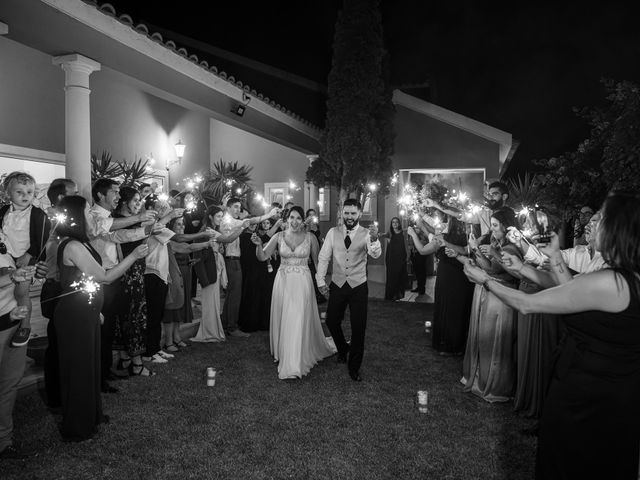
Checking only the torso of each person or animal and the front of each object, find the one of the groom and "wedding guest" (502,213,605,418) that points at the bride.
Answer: the wedding guest

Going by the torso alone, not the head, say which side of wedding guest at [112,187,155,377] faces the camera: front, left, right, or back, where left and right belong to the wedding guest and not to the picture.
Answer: right

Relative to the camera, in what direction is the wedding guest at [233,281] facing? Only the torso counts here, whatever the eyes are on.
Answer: to the viewer's right

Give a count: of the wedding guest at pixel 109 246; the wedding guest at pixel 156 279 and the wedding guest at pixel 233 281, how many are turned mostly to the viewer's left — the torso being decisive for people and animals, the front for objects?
0

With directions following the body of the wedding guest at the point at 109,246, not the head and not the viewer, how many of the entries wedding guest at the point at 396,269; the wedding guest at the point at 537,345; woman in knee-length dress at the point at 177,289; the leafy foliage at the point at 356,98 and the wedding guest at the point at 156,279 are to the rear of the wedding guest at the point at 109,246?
0

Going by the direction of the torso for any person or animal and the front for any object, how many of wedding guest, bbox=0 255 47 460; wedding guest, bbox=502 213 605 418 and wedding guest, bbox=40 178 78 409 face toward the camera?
0

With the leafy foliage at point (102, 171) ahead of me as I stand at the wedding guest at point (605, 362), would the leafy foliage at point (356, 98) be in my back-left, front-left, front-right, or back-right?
front-right

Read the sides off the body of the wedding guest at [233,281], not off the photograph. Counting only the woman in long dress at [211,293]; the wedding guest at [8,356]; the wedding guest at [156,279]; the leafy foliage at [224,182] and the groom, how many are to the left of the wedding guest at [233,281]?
1

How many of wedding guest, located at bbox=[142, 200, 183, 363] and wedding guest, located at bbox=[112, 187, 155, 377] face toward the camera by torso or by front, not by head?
0

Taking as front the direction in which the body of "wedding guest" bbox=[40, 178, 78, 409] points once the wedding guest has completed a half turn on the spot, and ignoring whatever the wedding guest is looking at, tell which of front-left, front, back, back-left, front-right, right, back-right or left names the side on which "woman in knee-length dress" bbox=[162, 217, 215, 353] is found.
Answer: back-right

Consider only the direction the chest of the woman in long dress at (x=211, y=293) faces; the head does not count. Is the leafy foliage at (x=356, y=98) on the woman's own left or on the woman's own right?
on the woman's own left

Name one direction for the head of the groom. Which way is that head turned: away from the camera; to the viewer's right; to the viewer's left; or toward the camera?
toward the camera

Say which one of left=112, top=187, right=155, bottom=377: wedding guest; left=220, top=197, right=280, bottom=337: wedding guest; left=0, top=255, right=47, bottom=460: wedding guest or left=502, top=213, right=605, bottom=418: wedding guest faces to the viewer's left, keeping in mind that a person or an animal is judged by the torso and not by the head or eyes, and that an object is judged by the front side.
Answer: left=502, top=213, right=605, bottom=418: wedding guest

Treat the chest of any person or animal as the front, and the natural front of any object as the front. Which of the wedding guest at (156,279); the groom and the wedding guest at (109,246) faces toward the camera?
the groom

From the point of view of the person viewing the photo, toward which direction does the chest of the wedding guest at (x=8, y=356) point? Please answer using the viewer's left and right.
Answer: facing to the right of the viewer

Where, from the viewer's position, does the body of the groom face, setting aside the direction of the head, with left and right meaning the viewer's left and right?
facing the viewer

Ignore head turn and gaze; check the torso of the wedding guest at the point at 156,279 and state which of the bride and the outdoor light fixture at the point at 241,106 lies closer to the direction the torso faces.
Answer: the bride

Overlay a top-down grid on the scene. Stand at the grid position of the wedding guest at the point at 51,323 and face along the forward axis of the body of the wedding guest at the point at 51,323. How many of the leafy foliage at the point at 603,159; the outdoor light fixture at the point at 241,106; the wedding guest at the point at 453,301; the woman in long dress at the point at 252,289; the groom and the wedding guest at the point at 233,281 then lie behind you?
0

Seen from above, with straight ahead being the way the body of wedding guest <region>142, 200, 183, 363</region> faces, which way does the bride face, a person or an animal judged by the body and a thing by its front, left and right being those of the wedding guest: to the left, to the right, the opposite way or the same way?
to the right

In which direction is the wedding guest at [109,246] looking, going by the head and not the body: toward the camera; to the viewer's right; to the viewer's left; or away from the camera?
to the viewer's right

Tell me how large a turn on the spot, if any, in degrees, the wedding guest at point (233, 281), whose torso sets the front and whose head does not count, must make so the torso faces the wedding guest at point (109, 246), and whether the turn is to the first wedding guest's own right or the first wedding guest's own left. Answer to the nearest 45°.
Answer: approximately 135° to the first wedding guest's own right

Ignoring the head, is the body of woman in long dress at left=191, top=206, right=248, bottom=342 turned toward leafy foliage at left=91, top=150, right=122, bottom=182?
no

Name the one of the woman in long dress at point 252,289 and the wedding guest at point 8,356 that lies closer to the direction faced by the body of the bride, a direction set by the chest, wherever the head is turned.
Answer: the wedding guest
